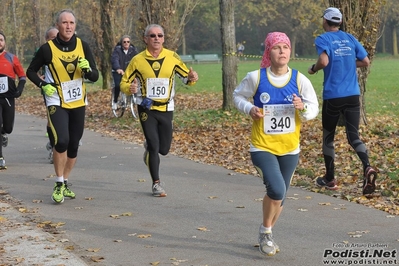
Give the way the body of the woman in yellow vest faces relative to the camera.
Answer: toward the camera

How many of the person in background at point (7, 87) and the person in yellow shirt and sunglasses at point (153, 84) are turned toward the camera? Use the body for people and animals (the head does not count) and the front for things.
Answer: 2

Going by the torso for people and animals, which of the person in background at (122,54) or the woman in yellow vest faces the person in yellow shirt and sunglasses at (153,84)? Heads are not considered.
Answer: the person in background at (122,54)

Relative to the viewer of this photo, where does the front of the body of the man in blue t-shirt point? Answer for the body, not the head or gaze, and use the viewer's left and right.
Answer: facing away from the viewer and to the left of the viewer

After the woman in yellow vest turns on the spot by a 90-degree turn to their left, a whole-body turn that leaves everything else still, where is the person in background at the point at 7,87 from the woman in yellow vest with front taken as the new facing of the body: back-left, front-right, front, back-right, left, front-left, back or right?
back-left

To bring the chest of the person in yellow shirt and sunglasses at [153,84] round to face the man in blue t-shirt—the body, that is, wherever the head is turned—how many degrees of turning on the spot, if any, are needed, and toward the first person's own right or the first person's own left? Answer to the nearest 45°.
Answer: approximately 90° to the first person's own left

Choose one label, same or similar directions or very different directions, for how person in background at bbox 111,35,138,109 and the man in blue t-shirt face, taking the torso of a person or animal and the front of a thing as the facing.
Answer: very different directions

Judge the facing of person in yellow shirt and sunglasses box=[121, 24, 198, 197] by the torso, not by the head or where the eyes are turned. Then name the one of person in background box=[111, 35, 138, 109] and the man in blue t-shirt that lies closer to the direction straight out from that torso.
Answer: the man in blue t-shirt

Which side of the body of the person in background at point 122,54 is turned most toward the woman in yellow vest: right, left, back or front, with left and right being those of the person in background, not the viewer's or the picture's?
front

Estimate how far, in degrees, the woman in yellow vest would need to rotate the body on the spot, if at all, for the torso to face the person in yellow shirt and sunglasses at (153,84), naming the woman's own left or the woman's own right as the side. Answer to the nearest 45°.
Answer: approximately 135° to the woman's own right

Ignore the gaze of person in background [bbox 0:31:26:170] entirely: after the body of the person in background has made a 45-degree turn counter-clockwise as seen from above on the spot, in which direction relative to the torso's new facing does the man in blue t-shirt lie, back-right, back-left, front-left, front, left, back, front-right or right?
front

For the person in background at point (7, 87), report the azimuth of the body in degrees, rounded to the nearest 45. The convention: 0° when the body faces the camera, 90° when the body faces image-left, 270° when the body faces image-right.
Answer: approximately 0°

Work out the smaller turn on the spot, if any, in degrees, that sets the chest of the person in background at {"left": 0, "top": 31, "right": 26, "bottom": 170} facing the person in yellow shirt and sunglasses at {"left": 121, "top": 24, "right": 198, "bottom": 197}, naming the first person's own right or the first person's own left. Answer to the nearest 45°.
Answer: approximately 45° to the first person's own left

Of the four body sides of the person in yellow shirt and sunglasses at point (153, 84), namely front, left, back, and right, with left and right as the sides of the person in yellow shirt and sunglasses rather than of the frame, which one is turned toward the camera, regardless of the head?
front
